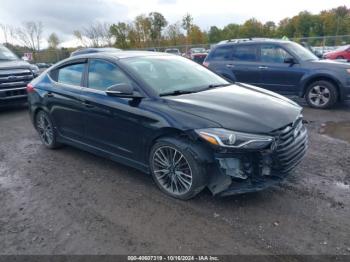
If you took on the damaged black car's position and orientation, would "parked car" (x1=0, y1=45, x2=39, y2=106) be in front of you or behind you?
behind

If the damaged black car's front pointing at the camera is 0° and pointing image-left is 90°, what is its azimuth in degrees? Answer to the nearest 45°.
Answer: approximately 315°

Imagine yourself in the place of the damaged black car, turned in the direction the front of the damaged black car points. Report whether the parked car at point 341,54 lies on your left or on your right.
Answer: on your left

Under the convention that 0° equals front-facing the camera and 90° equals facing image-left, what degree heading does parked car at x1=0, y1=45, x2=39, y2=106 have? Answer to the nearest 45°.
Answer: approximately 315°

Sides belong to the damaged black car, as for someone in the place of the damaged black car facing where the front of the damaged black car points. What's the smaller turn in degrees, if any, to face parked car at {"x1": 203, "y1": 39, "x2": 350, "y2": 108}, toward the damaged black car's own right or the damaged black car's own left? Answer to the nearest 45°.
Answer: approximately 90° to the damaged black car's own left

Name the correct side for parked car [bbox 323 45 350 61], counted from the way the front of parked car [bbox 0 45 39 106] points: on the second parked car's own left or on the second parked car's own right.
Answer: on the second parked car's own left
